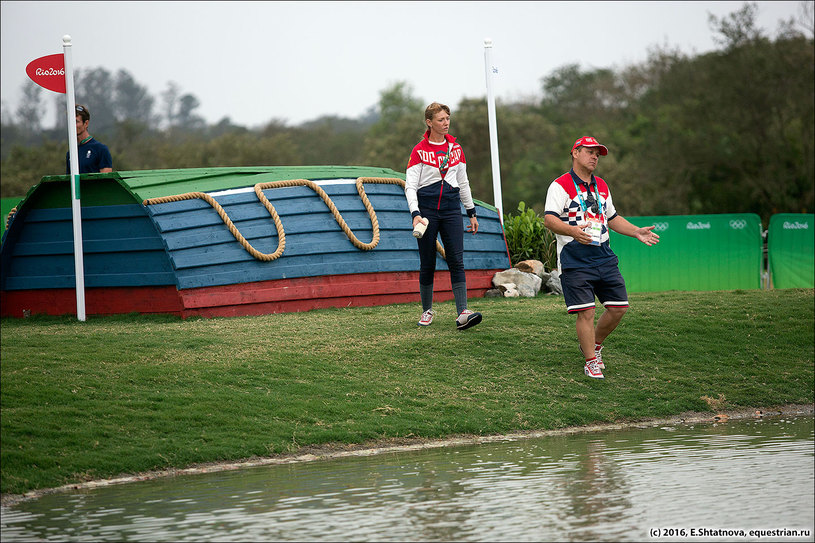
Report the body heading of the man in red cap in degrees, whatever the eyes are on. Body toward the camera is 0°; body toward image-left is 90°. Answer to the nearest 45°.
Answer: approximately 315°

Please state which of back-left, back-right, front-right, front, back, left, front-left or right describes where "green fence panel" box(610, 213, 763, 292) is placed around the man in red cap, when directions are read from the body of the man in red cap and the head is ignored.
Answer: back-left

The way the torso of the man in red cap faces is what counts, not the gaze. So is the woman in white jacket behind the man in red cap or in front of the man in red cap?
behind

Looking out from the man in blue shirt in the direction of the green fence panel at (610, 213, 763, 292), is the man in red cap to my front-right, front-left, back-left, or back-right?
front-right

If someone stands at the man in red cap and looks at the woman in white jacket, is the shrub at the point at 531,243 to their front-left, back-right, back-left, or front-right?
front-right

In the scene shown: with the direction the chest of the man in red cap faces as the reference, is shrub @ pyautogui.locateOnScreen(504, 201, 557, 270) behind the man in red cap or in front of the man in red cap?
behind

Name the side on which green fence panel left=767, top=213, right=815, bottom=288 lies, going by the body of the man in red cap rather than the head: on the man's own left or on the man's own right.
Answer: on the man's own left

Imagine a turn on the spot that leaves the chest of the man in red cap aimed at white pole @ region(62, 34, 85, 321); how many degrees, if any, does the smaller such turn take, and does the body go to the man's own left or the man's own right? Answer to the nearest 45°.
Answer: approximately 135° to the man's own right

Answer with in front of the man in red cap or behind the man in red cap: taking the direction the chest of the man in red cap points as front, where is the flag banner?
behind
